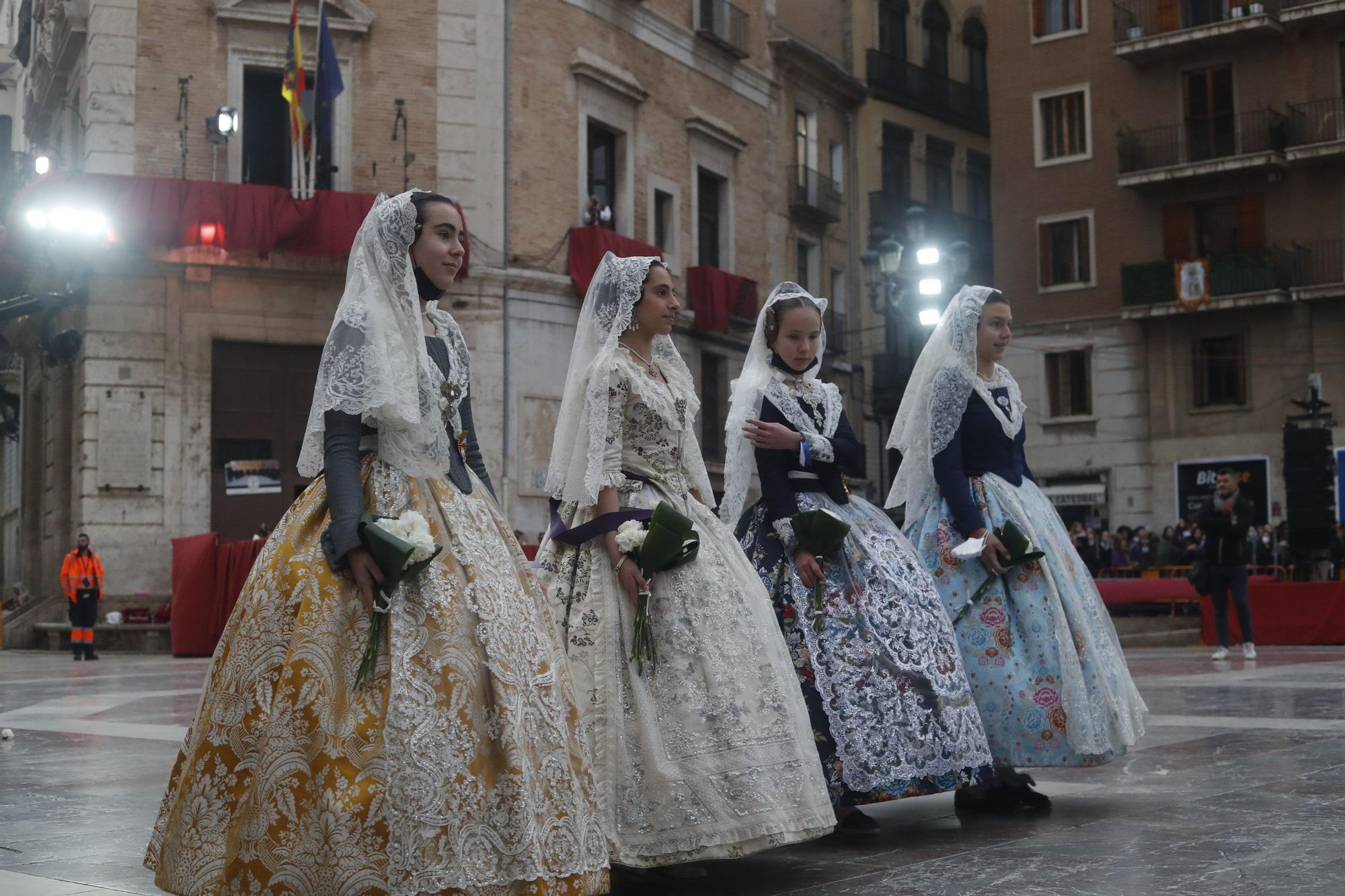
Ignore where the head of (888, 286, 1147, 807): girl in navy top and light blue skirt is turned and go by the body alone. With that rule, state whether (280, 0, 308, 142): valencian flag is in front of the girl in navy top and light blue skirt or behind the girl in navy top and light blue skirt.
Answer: behind

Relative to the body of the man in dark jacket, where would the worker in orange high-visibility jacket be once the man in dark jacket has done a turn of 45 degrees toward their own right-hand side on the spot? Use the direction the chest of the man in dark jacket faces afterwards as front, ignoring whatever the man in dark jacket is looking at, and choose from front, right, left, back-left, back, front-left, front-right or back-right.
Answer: front-right

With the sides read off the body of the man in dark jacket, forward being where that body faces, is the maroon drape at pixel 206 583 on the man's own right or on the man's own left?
on the man's own right

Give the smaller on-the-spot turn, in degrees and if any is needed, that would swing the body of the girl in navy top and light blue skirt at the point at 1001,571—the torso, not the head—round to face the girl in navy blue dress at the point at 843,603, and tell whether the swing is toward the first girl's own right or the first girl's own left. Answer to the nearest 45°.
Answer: approximately 90° to the first girl's own right

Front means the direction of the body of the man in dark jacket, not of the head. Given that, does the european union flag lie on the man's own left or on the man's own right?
on the man's own right

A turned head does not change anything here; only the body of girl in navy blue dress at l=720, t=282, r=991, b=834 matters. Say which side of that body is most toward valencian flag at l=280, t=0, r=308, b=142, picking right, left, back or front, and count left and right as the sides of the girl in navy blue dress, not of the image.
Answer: back

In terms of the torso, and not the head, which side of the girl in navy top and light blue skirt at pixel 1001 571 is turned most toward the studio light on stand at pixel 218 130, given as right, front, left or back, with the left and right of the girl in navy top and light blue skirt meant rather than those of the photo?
back

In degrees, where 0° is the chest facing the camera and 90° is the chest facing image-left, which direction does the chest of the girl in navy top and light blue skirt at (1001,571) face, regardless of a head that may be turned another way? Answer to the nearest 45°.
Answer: approximately 315°

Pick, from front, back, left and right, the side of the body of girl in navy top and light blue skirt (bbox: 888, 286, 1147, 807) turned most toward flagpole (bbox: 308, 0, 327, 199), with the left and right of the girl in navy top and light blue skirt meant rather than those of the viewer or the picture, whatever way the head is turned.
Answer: back

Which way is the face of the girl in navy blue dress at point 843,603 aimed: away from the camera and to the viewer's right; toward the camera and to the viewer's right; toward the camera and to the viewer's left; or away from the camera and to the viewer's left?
toward the camera and to the viewer's right

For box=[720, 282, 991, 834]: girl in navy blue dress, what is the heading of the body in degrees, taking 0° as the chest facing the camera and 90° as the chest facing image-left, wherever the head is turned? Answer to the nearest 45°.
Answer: approximately 315°
